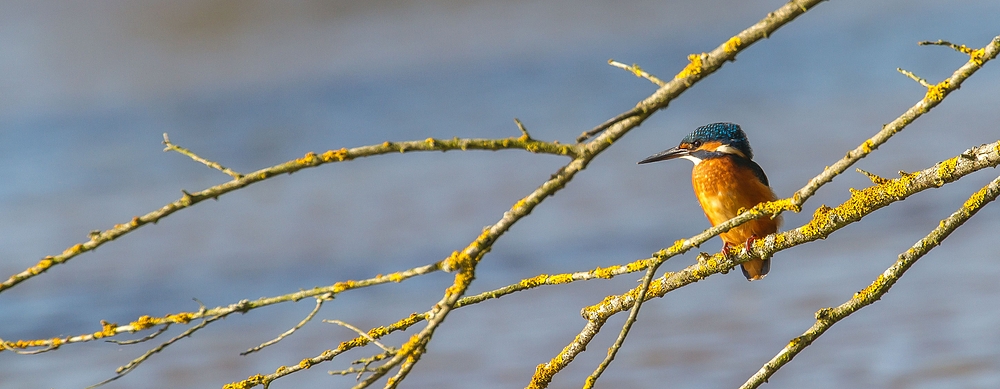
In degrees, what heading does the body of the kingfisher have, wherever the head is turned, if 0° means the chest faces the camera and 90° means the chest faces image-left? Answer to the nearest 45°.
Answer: approximately 45°
